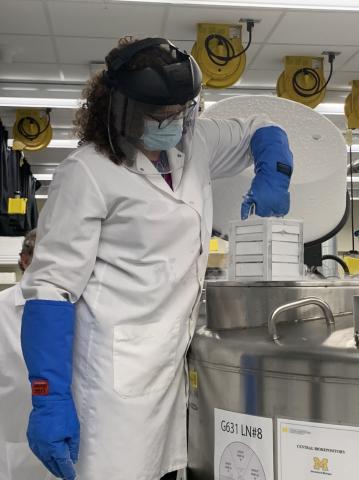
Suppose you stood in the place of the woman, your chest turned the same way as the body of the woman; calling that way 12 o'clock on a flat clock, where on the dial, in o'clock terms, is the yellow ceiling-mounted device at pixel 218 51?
The yellow ceiling-mounted device is roughly at 8 o'clock from the woman.

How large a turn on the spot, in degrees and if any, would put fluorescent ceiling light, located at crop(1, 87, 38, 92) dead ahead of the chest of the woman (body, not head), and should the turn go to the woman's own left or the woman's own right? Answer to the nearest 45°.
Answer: approximately 135° to the woman's own left

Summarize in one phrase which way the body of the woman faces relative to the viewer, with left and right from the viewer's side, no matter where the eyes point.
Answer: facing the viewer and to the right of the viewer

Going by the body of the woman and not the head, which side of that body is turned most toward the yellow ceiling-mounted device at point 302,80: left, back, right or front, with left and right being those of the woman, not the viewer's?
left

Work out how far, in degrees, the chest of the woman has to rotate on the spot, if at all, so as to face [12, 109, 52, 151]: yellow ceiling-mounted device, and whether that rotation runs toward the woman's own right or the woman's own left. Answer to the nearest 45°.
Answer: approximately 135° to the woman's own left
